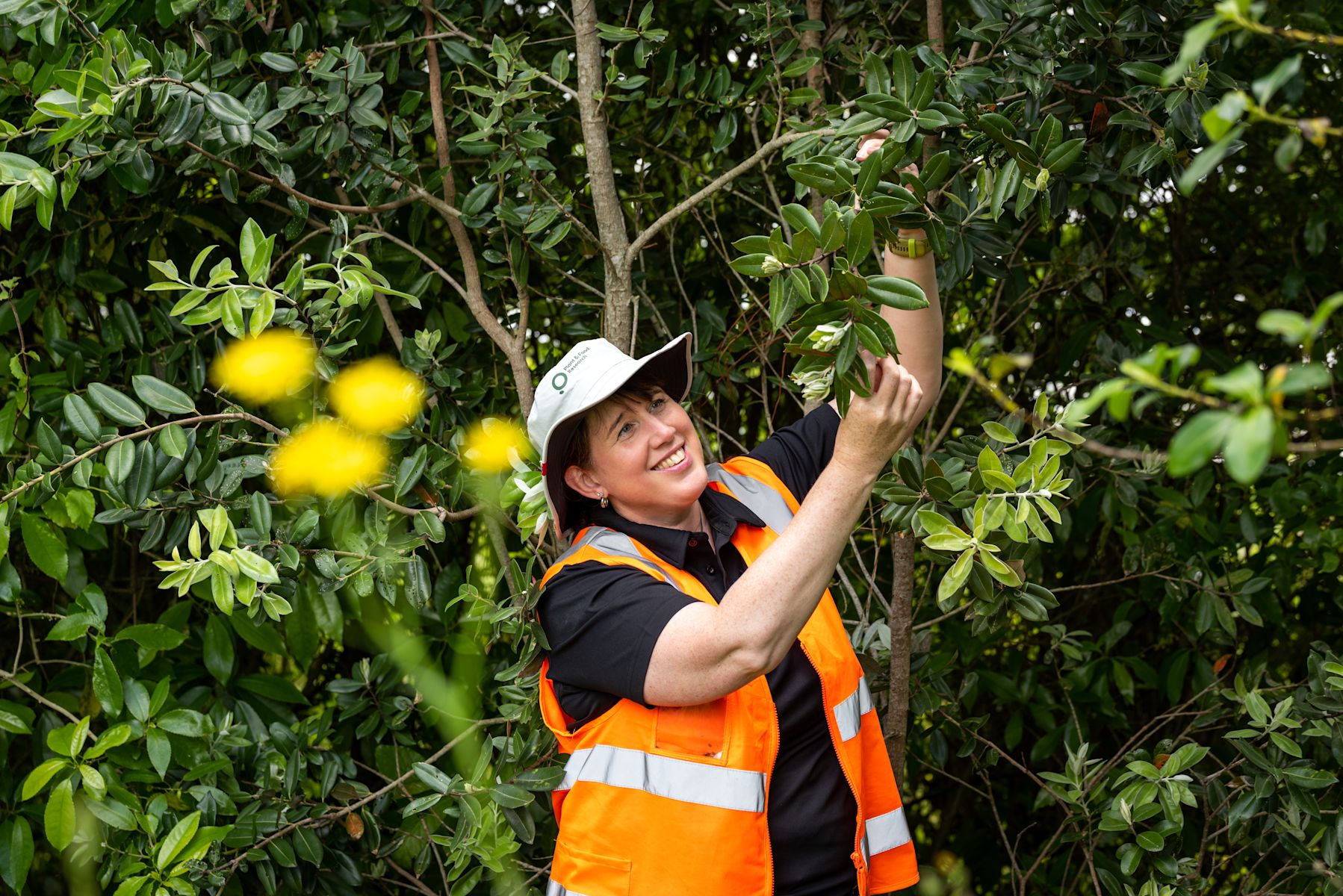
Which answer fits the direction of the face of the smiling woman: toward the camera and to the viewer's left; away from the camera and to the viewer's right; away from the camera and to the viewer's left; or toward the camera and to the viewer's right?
toward the camera and to the viewer's right

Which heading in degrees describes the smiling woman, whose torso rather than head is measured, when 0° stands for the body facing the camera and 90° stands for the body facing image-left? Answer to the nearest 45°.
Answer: approximately 315°
